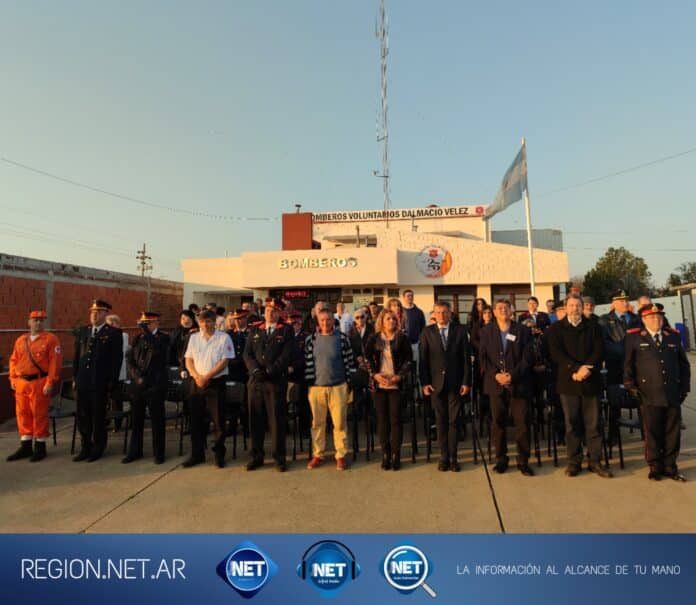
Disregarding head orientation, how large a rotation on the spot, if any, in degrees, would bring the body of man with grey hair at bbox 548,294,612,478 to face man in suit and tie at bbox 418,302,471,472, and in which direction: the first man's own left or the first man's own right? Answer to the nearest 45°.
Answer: approximately 90° to the first man's own right

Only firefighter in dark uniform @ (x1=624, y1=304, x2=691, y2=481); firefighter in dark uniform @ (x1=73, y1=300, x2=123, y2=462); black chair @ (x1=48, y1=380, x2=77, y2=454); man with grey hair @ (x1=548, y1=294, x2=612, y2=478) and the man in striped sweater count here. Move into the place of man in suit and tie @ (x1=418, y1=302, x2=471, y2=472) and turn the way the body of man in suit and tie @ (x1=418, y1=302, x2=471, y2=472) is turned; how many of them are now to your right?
3

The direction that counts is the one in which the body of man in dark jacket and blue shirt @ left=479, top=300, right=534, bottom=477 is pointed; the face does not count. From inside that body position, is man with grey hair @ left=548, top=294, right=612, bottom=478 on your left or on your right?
on your left

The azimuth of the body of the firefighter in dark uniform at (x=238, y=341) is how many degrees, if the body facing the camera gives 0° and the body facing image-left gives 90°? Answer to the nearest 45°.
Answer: approximately 0°

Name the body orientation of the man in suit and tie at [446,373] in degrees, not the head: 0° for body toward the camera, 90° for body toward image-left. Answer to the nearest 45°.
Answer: approximately 0°

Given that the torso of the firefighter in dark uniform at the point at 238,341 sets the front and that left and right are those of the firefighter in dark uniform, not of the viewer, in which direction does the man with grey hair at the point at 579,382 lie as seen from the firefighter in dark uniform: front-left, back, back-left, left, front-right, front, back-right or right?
front-left

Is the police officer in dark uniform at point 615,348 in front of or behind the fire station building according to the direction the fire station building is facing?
in front
